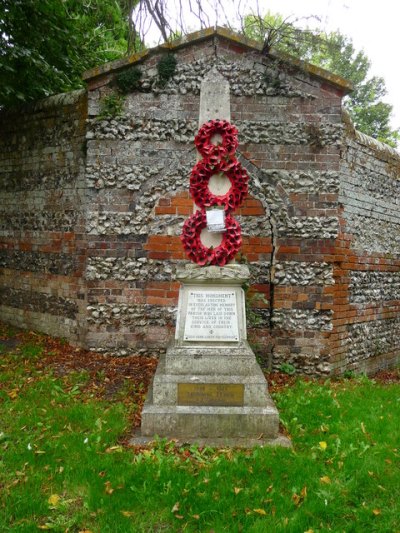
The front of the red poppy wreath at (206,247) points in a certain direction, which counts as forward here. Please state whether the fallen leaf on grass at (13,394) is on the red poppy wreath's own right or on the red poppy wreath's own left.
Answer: on the red poppy wreath's own right

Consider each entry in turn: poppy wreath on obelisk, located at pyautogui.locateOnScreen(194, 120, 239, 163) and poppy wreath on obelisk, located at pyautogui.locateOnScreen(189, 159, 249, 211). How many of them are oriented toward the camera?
2

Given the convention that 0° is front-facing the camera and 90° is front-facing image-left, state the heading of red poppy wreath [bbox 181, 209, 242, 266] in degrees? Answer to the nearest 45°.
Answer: approximately 0°
